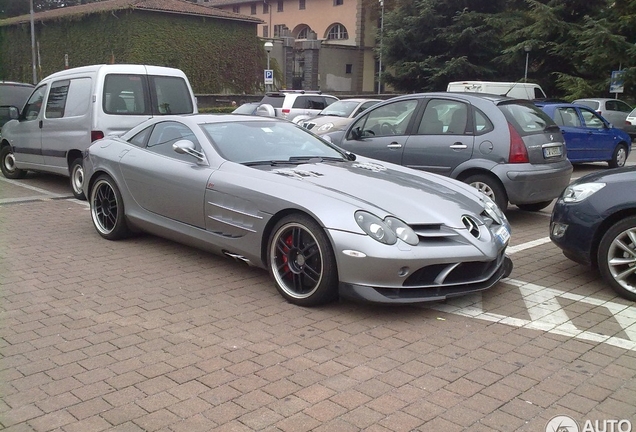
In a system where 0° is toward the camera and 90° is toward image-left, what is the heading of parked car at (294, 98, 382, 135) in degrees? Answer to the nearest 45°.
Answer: approximately 45°

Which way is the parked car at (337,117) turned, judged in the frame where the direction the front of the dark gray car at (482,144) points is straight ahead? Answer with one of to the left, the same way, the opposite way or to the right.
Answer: to the left

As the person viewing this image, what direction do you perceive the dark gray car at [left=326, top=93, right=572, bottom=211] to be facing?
facing away from the viewer and to the left of the viewer

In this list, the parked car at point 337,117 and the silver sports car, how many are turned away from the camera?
0

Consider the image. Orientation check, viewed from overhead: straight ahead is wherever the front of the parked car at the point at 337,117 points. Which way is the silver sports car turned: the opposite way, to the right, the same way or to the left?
to the left

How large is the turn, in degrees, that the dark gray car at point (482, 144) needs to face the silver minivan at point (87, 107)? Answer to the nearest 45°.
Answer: approximately 45° to its left

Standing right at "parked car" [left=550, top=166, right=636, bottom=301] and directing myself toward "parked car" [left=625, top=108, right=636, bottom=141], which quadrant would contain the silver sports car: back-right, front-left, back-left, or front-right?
back-left

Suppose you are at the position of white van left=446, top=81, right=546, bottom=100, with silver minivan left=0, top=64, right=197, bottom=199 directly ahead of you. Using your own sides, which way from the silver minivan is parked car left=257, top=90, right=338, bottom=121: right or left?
right

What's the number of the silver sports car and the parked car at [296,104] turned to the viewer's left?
0

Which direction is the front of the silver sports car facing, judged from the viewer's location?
facing the viewer and to the right of the viewer

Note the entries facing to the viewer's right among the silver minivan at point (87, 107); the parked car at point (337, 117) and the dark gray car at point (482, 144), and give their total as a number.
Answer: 0
